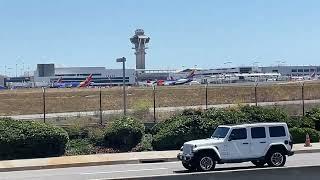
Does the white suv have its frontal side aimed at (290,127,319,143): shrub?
no

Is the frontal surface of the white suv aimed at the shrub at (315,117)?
no

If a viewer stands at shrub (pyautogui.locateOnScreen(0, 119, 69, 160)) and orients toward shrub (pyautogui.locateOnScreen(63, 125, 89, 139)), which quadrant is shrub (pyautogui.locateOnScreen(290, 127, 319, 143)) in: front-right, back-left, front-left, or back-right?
front-right

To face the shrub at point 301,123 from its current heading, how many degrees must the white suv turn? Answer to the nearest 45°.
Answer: approximately 135° to its right

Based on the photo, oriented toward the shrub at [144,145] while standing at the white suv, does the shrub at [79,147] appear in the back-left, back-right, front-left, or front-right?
front-left

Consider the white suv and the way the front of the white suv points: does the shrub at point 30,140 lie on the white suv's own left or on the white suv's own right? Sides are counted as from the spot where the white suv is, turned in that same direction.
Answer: on the white suv's own right

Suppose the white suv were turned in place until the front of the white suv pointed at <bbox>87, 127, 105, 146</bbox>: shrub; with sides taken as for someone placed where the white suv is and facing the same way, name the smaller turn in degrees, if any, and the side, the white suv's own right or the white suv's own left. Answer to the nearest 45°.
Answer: approximately 90° to the white suv's own right

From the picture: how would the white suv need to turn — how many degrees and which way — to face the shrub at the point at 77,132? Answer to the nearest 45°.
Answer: approximately 90° to its right

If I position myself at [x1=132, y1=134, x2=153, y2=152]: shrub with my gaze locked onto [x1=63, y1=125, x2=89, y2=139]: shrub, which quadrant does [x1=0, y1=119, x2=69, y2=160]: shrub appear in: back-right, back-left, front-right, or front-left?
front-left

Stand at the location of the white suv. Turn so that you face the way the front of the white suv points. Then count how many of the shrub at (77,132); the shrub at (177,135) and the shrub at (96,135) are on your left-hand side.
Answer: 0

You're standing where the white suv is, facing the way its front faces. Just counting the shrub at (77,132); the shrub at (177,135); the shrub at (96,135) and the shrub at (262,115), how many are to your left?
0

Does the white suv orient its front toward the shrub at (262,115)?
no

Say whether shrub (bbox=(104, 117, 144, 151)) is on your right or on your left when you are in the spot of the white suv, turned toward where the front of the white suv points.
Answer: on your right

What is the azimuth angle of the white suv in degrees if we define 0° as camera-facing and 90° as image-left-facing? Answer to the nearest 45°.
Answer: approximately 45°

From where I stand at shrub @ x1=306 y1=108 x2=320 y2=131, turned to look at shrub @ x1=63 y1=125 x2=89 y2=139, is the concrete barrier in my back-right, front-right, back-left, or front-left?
front-left
